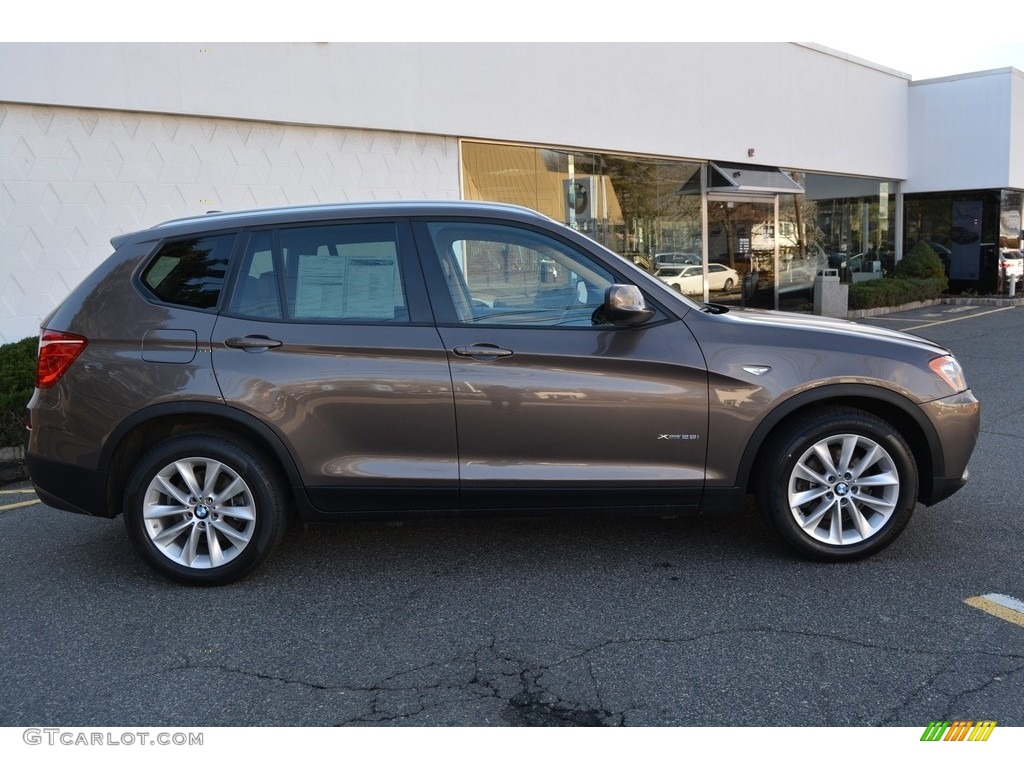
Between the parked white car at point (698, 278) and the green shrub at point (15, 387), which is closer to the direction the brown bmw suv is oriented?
the parked white car

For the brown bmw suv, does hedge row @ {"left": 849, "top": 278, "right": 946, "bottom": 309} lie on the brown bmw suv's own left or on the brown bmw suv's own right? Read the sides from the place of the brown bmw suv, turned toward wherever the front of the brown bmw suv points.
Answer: on the brown bmw suv's own left

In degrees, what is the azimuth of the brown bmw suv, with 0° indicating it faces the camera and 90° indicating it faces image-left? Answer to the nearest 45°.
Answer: approximately 270°

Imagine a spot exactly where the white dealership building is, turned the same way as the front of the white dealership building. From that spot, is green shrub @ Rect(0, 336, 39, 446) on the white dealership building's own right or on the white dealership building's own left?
on the white dealership building's own right

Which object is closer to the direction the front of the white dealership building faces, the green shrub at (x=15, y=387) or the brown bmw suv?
the brown bmw suv

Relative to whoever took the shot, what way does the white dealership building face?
facing the viewer and to the right of the viewer

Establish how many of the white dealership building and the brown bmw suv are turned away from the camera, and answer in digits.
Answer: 0

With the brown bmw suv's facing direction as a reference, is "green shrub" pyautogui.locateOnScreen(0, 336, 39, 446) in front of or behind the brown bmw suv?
behind

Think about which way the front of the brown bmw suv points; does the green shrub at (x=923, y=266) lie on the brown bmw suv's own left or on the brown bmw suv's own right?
on the brown bmw suv's own left
